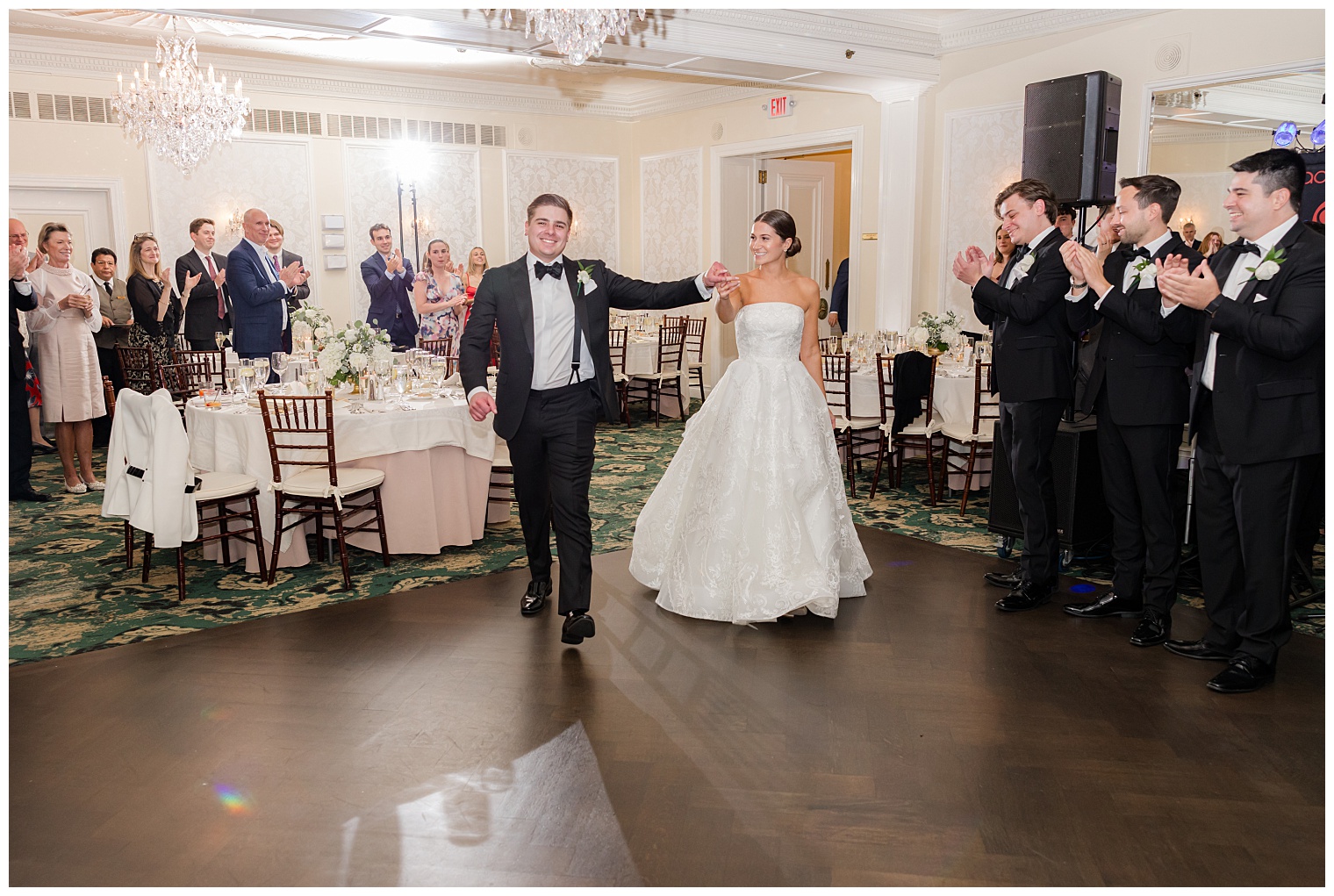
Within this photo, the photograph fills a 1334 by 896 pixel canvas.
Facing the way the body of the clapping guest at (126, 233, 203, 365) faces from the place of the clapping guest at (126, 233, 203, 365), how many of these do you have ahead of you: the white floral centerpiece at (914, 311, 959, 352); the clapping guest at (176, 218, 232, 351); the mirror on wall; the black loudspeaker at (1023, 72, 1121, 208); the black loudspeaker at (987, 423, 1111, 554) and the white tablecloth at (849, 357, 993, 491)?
6

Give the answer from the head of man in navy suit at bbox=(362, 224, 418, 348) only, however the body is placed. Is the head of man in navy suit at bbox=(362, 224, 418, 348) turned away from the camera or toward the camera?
toward the camera

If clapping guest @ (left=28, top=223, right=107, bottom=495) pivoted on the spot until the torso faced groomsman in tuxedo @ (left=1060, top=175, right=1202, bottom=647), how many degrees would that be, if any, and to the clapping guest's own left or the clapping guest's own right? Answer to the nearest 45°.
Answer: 0° — they already face them

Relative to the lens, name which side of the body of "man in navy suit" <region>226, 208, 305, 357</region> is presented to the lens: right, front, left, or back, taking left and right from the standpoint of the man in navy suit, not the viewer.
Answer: right

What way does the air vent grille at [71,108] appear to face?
toward the camera

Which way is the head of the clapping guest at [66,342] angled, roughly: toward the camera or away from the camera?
toward the camera

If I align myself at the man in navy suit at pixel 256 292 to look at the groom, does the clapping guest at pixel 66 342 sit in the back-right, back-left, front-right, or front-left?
back-right

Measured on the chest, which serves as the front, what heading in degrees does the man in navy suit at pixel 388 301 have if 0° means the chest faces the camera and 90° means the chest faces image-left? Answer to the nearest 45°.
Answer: approximately 315°

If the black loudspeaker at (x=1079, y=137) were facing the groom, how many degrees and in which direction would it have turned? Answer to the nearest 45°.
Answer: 0° — it already faces them

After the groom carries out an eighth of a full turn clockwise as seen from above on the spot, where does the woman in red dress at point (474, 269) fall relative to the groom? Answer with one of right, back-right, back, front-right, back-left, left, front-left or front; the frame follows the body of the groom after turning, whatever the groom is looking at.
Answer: back-right

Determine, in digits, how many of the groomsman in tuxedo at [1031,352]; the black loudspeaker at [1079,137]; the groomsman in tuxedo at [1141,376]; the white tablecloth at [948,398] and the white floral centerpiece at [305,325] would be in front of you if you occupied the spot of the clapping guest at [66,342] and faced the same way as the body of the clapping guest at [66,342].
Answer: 5

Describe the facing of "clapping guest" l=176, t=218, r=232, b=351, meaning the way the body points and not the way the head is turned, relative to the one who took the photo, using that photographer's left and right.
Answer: facing the viewer and to the right of the viewer

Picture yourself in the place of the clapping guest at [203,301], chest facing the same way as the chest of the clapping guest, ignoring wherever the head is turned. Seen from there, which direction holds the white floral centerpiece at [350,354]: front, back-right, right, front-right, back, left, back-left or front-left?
front-right

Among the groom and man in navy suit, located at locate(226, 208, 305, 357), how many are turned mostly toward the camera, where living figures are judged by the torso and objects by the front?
1

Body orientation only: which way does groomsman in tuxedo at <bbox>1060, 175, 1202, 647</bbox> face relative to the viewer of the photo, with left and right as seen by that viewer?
facing the viewer and to the left of the viewer
